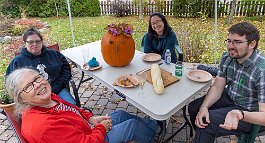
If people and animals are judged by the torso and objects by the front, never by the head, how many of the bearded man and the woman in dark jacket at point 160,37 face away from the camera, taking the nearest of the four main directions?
0

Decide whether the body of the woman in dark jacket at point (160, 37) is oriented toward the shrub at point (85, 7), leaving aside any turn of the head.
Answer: no

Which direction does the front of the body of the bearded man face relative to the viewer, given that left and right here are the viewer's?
facing the viewer and to the left of the viewer

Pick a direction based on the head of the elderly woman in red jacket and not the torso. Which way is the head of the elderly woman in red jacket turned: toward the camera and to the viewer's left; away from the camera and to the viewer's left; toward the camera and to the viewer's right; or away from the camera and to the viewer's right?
toward the camera and to the viewer's right

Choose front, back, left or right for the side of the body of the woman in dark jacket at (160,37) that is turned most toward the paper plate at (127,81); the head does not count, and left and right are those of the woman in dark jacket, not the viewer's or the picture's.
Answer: front

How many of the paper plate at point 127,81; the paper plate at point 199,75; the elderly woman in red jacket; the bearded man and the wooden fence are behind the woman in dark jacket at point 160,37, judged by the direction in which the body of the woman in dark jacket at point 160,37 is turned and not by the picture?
1

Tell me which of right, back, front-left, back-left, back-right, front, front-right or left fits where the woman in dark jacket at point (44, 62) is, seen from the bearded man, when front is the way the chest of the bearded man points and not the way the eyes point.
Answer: front-right

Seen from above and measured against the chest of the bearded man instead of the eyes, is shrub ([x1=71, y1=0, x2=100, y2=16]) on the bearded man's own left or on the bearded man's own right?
on the bearded man's own right

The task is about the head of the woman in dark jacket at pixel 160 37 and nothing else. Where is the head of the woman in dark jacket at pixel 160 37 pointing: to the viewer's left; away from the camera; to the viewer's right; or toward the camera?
toward the camera

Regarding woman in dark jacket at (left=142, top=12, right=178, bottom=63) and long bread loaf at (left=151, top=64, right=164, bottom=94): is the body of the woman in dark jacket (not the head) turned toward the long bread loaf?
yes

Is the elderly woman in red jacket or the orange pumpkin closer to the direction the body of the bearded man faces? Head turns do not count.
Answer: the elderly woman in red jacket

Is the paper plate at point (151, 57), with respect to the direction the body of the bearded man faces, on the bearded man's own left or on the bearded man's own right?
on the bearded man's own right

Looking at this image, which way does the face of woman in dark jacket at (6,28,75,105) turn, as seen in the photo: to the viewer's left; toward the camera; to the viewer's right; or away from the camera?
toward the camera

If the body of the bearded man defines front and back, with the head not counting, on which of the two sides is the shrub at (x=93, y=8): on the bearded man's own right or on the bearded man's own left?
on the bearded man's own right

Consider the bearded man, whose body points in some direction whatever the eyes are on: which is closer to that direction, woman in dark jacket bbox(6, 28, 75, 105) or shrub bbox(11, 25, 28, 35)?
the woman in dark jacket

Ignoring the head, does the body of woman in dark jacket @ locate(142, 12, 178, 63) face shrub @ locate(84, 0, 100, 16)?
no

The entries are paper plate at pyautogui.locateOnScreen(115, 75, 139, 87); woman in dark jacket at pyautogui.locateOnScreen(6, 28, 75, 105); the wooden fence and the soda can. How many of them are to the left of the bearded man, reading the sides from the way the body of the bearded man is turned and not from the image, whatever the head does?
0

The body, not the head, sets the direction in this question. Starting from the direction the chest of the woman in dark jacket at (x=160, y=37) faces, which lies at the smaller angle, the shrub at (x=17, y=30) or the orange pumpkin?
the orange pumpkin
